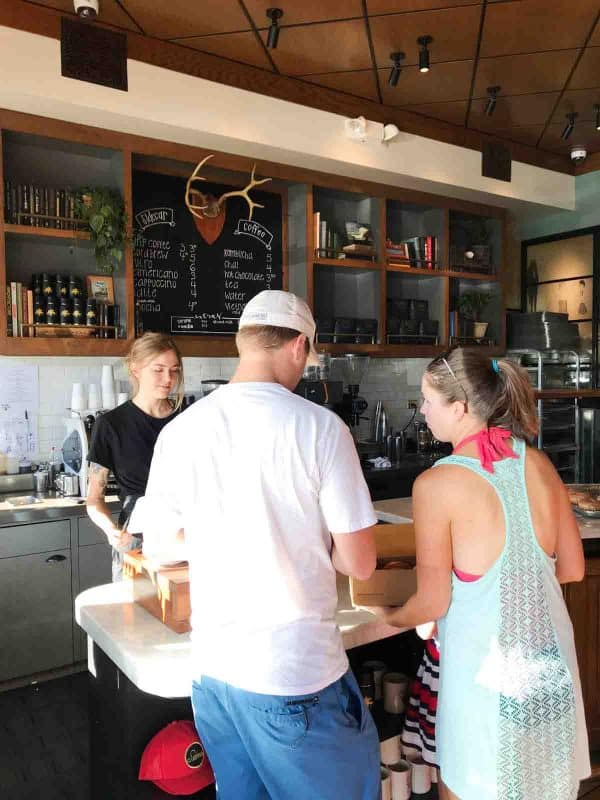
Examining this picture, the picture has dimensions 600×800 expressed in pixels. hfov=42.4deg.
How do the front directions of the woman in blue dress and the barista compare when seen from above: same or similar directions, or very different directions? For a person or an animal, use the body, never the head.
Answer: very different directions

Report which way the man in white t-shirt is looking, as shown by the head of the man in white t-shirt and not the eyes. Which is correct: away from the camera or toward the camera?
away from the camera

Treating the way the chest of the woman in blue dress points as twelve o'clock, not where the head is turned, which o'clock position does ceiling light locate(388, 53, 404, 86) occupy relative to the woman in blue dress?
The ceiling light is roughly at 1 o'clock from the woman in blue dress.

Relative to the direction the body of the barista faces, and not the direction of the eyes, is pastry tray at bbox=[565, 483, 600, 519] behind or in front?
in front

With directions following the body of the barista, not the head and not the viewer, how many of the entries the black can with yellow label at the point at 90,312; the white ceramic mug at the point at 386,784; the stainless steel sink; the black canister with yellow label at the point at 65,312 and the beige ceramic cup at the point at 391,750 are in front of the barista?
2

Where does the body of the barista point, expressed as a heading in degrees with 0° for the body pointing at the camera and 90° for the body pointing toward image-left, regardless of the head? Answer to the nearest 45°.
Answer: approximately 315°

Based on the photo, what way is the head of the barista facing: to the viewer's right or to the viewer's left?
to the viewer's right

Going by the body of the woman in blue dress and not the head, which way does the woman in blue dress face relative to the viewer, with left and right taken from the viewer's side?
facing away from the viewer and to the left of the viewer

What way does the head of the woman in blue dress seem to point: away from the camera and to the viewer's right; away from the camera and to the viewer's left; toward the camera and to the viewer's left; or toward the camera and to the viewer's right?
away from the camera and to the viewer's left

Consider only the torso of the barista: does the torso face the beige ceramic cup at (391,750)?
yes

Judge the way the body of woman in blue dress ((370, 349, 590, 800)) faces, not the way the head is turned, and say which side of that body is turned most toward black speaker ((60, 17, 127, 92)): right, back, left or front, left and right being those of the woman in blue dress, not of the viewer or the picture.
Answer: front
